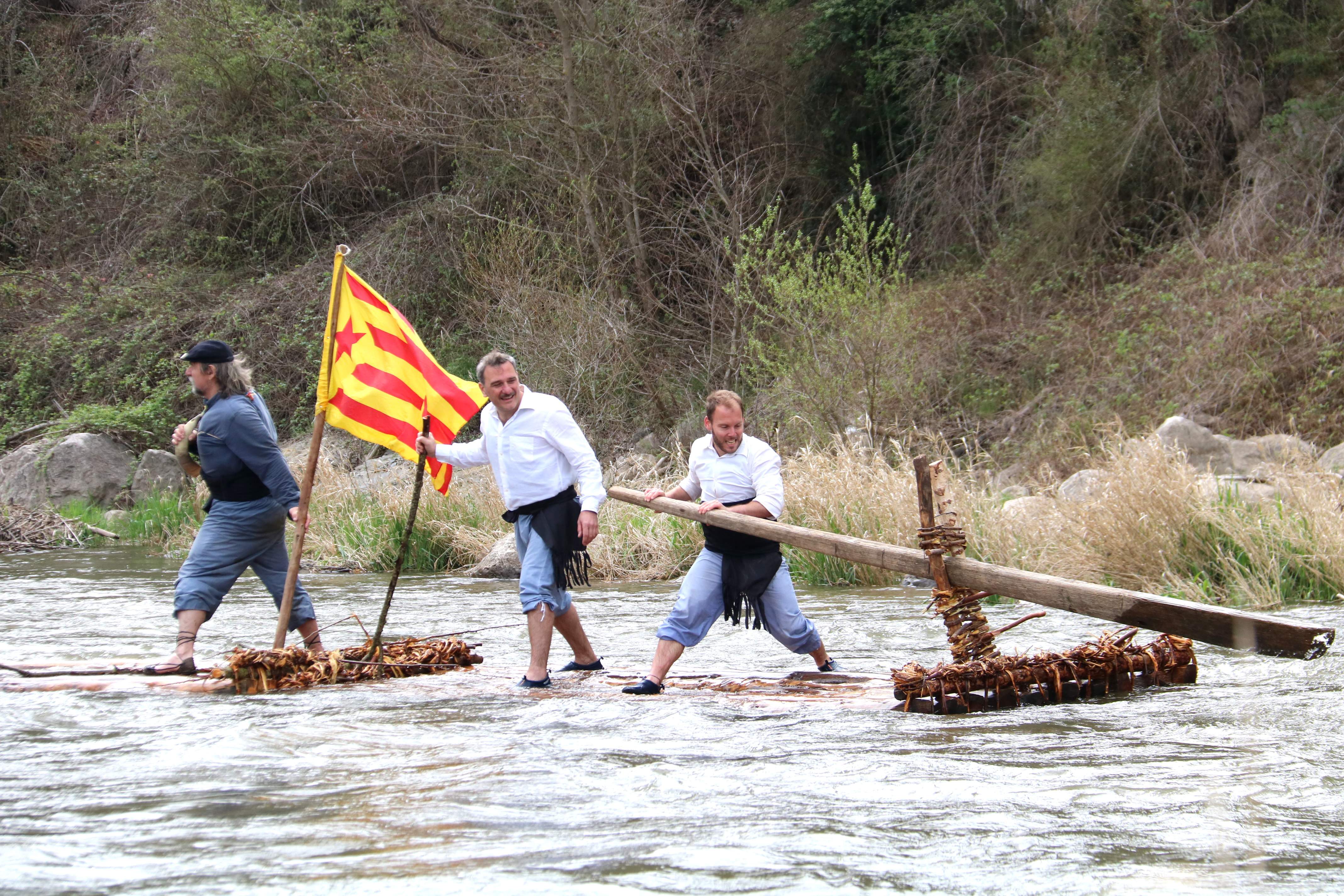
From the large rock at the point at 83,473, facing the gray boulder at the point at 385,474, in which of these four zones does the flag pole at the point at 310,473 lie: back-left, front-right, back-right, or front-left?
front-right

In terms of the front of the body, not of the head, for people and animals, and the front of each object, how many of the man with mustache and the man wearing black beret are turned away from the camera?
0

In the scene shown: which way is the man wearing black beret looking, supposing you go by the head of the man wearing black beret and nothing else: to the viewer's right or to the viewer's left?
to the viewer's left

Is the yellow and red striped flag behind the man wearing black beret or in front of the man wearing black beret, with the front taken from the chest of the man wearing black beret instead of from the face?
behind

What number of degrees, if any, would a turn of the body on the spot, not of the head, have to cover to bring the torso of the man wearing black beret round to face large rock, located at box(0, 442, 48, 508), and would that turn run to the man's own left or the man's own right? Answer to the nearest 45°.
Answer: approximately 90° to the man's own right

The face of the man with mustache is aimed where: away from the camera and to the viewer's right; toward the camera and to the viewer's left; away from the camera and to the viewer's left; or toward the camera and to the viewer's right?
toward the camera and to the viewer's right

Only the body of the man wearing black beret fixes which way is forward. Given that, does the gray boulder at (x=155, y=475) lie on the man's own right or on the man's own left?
on the man's own right

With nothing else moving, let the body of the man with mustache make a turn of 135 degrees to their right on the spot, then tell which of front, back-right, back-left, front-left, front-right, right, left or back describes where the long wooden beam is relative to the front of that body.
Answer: back-right

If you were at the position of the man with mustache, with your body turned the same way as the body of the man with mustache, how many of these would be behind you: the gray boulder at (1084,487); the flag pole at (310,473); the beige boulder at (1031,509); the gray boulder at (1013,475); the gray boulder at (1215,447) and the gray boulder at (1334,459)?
5

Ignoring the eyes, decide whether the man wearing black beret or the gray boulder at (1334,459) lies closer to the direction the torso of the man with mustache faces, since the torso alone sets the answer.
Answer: the man wearing black beret

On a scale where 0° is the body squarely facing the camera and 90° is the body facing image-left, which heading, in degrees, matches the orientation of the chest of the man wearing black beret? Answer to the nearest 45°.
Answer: approximately 90°

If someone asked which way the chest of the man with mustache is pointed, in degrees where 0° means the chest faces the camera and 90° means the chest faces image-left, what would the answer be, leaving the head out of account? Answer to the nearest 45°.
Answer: approximately 45°
